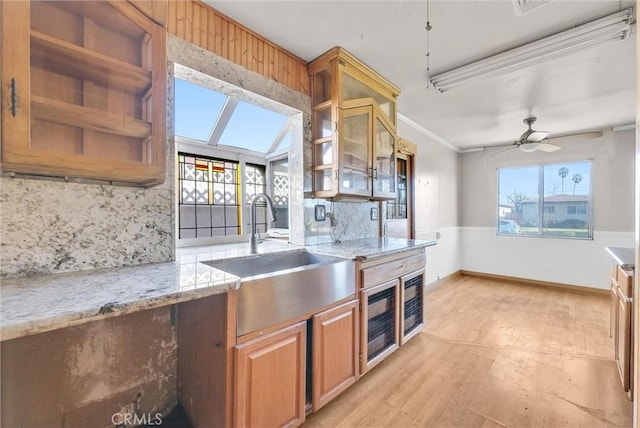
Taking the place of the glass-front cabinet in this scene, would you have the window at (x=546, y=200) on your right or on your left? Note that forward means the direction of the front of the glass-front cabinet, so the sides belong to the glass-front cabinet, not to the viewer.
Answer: on your left

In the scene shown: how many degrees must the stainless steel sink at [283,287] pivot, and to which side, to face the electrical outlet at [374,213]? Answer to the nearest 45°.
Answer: approximately 90° to its left

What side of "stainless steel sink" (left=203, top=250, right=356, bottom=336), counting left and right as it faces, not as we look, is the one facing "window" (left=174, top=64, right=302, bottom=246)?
back

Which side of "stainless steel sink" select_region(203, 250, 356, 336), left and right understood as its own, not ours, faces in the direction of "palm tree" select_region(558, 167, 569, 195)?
left

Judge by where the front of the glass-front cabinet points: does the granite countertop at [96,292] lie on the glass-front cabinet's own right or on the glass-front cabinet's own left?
on the glass-front cabinet's own right

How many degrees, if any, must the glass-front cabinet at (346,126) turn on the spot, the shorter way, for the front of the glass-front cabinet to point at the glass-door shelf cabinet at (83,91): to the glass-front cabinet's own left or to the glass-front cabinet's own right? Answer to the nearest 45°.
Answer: approximately 90° to the glass-front cabinet's own right

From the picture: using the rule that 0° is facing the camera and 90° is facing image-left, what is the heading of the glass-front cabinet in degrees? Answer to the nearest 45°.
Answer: approximately 315°
